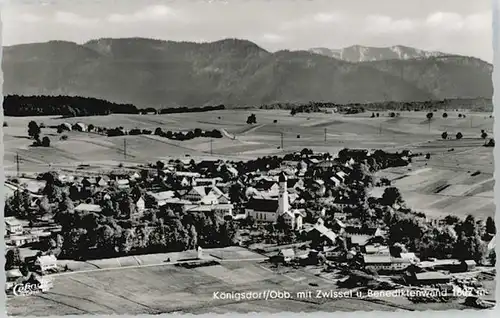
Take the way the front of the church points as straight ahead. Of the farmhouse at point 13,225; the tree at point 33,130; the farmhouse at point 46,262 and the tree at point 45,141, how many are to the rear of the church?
4

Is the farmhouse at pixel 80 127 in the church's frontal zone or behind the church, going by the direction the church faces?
behind

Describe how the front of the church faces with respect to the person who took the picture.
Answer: facing to the right of the viewer
